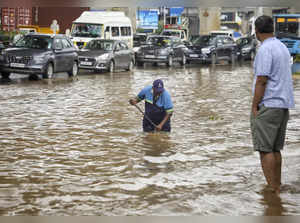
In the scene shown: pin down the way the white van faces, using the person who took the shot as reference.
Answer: facing the viewer and to the left of the viewer

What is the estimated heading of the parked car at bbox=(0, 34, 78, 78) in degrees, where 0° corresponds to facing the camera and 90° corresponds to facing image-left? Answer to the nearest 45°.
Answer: approximately 45°

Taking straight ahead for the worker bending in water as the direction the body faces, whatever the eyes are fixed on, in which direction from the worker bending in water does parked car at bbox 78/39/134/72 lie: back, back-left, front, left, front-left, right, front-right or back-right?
back

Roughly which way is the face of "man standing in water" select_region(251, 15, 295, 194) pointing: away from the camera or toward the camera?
away from the camera

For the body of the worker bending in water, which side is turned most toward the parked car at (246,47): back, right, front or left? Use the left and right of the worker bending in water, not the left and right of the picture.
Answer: back

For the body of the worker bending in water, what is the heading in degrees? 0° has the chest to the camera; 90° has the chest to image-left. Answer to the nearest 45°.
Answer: approximately 0°

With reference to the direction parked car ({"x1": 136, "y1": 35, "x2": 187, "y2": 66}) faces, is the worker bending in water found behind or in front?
in front

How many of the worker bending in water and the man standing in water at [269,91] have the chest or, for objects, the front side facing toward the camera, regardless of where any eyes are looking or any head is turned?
1

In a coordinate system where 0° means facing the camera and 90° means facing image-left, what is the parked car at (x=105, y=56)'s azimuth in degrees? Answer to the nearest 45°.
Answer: approximately 45°

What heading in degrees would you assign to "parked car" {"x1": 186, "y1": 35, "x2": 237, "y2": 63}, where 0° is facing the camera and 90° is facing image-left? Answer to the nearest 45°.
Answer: approximately 45°
